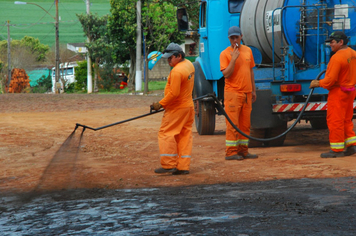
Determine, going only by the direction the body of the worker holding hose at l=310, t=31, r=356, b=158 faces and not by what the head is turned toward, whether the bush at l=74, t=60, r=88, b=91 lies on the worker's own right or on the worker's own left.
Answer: on the worker's own right

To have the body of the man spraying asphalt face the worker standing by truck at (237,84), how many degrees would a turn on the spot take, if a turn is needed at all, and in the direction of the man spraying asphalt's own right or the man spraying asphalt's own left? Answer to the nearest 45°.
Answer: approximately 135° to the man spraying asphalt's own right

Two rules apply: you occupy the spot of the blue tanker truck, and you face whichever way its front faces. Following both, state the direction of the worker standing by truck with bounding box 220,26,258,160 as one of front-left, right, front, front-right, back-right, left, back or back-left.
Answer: left

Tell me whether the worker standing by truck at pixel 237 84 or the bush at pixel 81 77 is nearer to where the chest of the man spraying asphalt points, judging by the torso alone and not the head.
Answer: the bush

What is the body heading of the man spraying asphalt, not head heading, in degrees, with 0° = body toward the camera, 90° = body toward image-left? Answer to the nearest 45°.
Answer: approximately 90°

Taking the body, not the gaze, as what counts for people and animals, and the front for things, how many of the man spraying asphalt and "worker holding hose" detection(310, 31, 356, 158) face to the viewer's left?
2

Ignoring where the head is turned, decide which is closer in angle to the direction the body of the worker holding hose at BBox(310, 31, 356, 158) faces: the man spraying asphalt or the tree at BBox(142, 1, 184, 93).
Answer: the man spraying asphalt

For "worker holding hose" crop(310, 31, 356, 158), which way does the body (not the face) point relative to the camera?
to the viewer's left

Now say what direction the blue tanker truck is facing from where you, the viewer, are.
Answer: facing away from the viewer and to the left of the viewer

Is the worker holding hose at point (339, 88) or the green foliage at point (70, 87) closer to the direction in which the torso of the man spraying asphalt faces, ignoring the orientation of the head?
the green foliage
